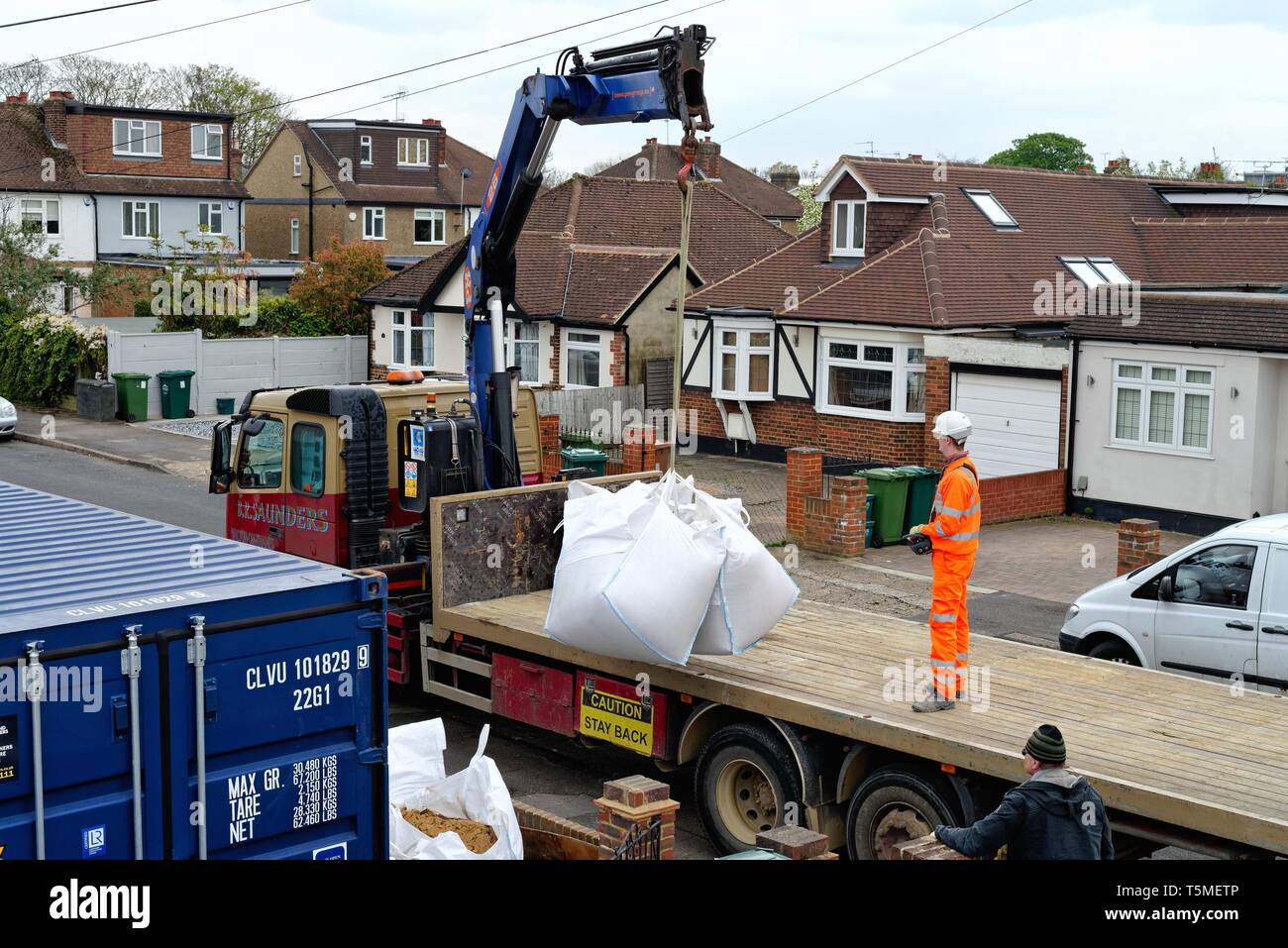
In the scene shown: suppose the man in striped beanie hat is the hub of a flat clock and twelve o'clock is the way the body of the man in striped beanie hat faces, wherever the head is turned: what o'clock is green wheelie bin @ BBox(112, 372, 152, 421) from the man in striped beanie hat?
The green wheelie bin is roughly at 12 o'clock from the man in striped beanie hat.

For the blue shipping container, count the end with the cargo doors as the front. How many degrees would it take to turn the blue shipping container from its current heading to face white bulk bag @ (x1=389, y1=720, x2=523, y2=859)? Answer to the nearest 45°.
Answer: approximately 90° to its left

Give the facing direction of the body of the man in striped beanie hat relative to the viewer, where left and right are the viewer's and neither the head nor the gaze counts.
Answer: facing away from the viewer and to the left of the viewer

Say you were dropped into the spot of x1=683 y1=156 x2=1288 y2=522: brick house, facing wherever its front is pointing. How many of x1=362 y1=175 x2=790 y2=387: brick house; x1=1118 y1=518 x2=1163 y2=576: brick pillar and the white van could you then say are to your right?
1

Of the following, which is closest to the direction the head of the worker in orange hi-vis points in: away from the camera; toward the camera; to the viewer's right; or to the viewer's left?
to the viewer's left

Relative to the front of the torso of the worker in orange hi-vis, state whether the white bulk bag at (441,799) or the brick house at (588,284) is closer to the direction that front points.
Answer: the white bulk bag

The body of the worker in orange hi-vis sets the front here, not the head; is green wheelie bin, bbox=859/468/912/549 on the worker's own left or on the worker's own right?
on the worker's own right

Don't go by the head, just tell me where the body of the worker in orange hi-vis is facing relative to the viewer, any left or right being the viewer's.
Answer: facing to the left of the viewer

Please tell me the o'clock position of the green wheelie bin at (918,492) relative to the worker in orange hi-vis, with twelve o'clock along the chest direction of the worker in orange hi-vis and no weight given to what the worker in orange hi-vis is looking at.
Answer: The green wheelie bin is roughly at 3 o'clock from the worker in orange hi-vis.

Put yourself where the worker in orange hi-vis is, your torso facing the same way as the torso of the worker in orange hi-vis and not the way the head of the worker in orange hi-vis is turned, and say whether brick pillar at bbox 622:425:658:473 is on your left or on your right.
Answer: on your right

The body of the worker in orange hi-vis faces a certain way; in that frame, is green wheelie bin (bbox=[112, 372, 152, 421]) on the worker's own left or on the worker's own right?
on the worker's own right

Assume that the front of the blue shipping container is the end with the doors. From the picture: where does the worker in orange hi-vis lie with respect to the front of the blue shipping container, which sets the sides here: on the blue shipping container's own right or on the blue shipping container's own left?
on the blue shipping container's own left

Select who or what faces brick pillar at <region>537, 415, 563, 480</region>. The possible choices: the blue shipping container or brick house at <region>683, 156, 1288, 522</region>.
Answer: the brick house

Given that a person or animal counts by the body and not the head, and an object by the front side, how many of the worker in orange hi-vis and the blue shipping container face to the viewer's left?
1

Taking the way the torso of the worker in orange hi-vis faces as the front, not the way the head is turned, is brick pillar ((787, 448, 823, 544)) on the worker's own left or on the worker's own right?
on the worker's own right

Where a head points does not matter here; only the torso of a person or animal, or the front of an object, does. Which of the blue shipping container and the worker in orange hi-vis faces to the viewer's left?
the worker in orange hi-vis

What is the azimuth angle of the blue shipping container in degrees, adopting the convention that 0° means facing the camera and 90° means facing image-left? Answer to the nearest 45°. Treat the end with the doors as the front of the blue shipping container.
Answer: approximately 315°
